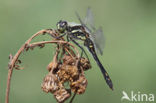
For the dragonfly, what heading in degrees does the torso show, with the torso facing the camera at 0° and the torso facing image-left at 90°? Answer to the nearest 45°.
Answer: approximately 90°
